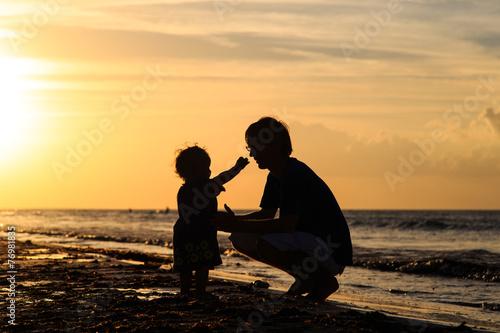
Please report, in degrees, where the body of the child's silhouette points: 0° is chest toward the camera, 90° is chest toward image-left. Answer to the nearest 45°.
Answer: approximately 270°
